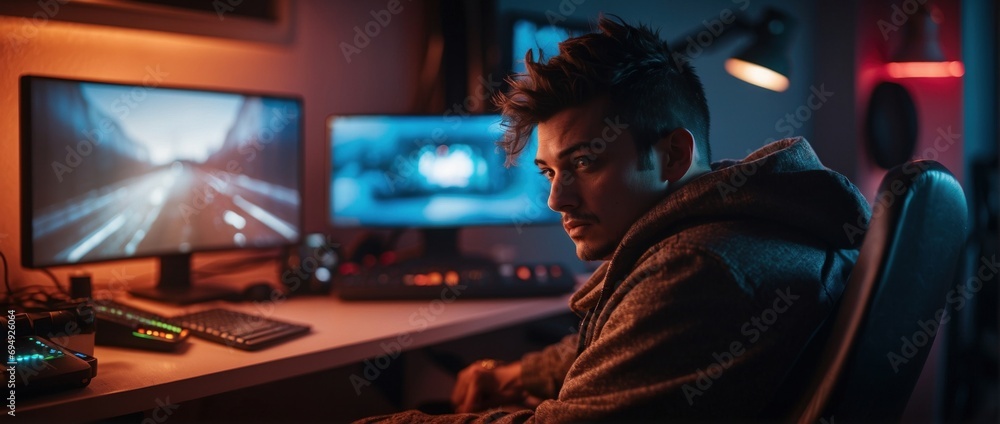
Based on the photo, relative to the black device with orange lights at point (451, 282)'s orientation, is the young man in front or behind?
in front

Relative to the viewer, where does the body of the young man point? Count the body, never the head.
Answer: to the viewer's left

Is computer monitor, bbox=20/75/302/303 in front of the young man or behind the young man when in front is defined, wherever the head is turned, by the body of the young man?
in front

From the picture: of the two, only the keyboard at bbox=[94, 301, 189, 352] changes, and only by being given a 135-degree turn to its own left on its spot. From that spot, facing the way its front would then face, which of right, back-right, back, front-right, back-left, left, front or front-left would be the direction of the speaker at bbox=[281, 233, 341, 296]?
front-right

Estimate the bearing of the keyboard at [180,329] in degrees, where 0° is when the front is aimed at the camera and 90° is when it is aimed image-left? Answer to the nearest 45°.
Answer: approximately 315°

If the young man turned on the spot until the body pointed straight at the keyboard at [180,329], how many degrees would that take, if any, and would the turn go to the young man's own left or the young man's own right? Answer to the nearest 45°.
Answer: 0° — they already face it

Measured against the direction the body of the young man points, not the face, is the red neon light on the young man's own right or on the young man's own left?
on the young man's own right

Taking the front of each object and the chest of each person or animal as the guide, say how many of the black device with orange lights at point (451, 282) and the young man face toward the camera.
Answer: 1

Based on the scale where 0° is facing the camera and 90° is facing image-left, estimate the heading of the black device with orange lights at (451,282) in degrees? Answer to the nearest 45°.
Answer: approximately 0°

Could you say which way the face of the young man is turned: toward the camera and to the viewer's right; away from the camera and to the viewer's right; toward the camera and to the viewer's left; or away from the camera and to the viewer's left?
toward the camera and to the viewer's left
